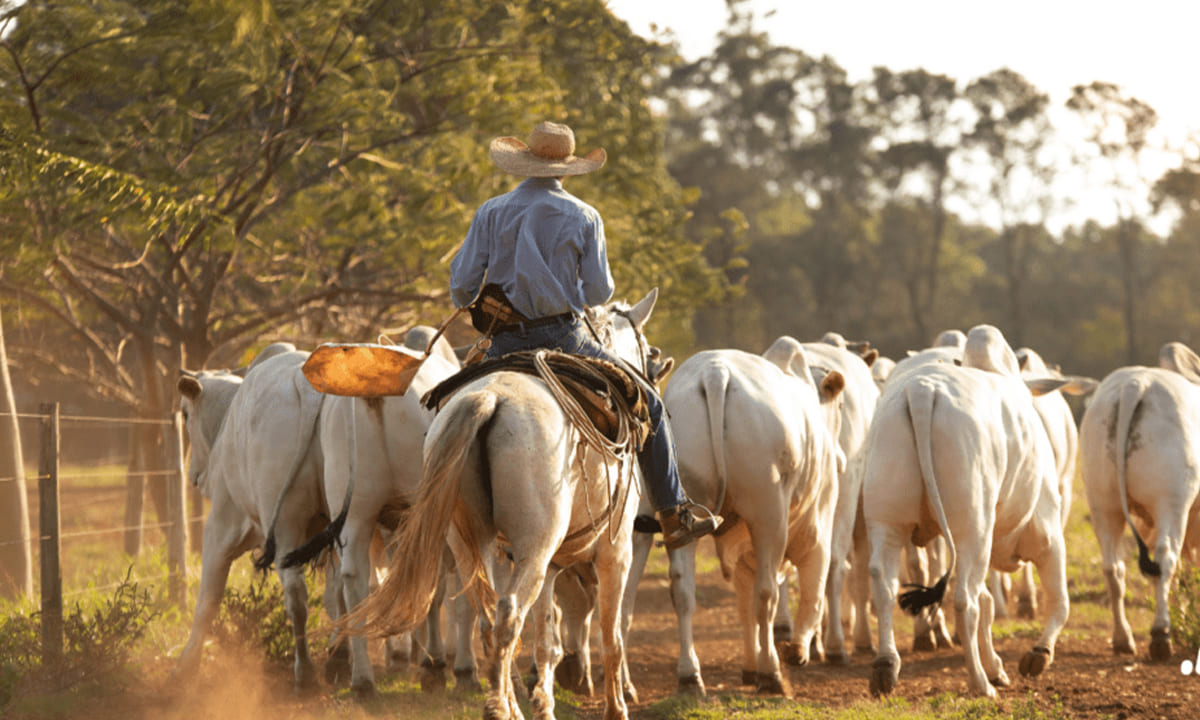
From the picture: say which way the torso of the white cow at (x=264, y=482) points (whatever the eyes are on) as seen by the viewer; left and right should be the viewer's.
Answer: facing away from the viewer and to the left of the viewer

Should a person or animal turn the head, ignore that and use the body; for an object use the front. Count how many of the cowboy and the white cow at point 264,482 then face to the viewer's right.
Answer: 0

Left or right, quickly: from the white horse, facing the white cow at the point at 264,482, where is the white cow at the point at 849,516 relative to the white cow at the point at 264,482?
right

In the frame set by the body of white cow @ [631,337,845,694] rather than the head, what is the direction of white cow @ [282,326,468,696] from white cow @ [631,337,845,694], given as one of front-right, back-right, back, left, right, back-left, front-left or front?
back-left

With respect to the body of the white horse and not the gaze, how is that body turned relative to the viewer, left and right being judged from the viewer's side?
facing away from the viewer and to the right of the viewer

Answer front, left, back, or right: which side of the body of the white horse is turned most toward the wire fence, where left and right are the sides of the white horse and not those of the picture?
left

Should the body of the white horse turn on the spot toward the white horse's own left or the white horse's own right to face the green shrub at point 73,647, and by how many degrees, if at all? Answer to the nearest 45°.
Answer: approximately 90° to the white horse's own left

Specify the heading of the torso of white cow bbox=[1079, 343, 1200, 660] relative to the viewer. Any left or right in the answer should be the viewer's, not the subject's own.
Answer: facing away from the viewer and to the right of the viewer

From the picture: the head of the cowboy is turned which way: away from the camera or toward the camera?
away from the camera

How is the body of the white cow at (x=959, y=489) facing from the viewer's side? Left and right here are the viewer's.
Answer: facing away from the viewer and to the right of the viewer

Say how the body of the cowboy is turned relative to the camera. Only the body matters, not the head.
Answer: away from the camera
